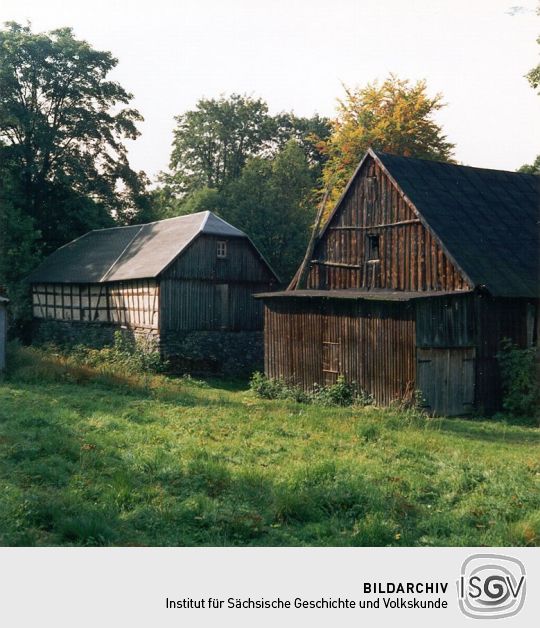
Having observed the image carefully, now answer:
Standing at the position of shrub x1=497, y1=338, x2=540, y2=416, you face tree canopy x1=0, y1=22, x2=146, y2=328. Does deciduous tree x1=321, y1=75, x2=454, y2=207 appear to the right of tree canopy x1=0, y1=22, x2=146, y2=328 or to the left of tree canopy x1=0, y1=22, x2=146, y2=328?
right

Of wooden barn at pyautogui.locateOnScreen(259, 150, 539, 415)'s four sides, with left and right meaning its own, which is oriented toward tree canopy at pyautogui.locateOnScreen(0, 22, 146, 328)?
right

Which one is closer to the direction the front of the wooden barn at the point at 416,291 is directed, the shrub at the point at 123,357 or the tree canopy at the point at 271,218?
the shrub

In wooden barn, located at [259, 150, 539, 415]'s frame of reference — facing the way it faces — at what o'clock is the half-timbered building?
The half-timbered building is roughly at 3 o'clock from the wooden barn.

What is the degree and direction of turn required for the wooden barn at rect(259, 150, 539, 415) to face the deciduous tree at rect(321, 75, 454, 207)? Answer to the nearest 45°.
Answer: approximately 135° to its right

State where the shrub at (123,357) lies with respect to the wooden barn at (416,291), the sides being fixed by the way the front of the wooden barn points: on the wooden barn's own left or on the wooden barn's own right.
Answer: on the wooden barn's own right

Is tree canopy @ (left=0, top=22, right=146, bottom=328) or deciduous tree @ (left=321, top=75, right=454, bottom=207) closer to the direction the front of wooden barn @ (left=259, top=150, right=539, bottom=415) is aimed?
the tree canopy

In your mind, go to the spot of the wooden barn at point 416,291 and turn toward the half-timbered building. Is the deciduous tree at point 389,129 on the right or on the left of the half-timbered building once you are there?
right

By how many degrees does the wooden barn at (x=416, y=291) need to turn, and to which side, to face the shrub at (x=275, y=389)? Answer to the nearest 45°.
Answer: approximately 45° to its right

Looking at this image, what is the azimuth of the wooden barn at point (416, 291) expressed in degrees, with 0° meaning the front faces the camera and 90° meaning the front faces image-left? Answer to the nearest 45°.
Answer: approximately 45°

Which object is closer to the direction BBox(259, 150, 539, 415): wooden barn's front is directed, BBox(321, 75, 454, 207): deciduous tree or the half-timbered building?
the half-timbered building
